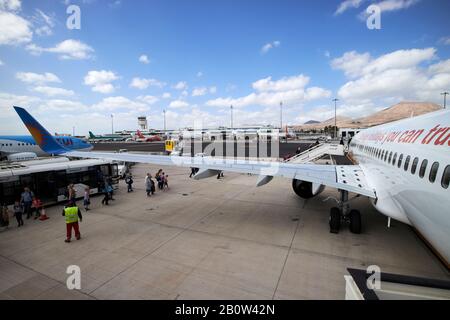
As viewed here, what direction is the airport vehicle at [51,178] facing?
to the viewer's right

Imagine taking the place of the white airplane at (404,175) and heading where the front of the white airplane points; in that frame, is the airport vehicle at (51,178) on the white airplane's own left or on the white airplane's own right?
on the white airplane's own left

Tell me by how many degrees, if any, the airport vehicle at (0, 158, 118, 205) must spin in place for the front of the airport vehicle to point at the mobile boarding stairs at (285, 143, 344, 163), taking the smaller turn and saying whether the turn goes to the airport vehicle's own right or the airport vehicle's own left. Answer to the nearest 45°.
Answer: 0° — it already faces it

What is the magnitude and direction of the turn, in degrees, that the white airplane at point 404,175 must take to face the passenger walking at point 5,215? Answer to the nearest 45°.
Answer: approximately 90° to its left

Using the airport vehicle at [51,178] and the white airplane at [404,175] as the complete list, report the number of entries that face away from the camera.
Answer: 1

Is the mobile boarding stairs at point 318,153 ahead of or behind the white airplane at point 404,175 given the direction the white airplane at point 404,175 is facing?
ahead

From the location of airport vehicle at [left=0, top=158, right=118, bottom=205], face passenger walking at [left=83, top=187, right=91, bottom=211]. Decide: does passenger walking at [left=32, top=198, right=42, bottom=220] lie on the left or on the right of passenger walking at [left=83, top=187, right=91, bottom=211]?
right
